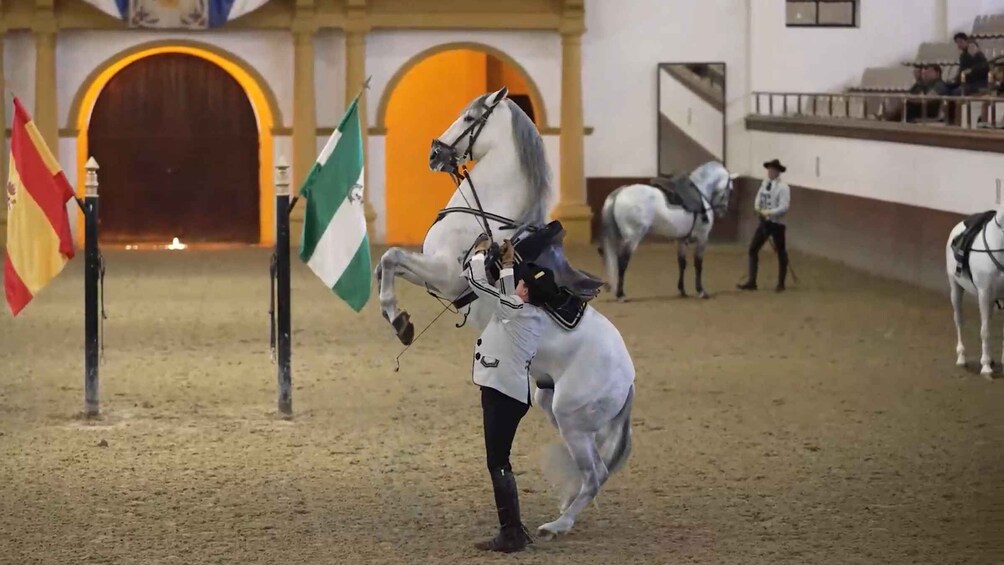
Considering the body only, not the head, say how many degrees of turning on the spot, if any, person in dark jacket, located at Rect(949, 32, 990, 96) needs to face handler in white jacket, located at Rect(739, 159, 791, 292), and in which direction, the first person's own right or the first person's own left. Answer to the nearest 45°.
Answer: approximately 45° to the first person's own left

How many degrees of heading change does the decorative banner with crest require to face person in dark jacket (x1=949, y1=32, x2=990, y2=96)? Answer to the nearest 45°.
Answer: approximately 45° to its left

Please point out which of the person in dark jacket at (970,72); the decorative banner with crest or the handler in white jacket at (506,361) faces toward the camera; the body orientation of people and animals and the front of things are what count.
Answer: the decorative banner with crest

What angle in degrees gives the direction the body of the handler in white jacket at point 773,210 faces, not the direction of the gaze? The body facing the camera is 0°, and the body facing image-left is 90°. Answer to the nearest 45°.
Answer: approximately 45°

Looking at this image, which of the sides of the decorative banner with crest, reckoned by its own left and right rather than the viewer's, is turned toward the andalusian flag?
front

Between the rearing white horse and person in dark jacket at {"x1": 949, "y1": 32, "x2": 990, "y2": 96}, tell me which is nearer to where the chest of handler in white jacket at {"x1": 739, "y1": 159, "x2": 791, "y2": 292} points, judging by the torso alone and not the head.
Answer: the rearing white horse

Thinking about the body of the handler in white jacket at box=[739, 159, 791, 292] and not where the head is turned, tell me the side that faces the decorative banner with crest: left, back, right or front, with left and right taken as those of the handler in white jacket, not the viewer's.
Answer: right

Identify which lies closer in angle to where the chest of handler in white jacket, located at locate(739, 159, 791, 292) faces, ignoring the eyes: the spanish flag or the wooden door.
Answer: the spanish flag

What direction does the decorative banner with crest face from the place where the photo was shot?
facing the viewer
